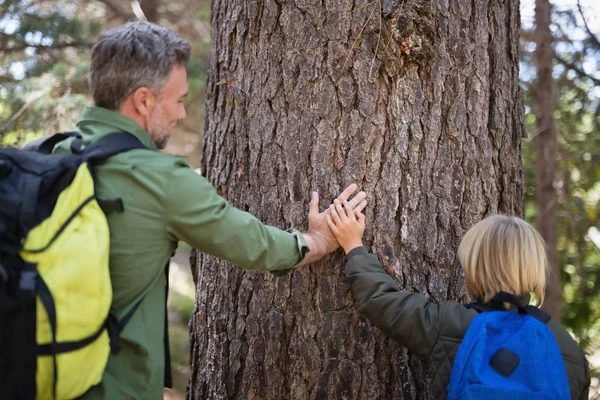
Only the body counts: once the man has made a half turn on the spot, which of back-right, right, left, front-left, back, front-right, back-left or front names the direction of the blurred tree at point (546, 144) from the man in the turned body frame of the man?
back

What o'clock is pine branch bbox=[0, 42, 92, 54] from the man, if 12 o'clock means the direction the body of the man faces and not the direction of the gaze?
The pine branch is roughly at 10 o'clock from the man.

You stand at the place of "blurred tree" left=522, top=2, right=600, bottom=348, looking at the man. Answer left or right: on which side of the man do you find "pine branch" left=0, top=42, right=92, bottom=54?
right

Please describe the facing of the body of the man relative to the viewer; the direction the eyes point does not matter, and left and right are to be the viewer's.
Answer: facing away from the viewer and to the right of the viewer

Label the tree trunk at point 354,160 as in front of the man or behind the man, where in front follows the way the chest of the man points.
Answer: in front

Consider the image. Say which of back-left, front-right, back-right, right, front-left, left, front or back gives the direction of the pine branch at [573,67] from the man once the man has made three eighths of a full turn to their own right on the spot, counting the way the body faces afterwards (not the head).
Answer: back-left

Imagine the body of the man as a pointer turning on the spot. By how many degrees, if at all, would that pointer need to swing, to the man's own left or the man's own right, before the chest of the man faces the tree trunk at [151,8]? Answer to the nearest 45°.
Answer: approximately 45° to the man's own left

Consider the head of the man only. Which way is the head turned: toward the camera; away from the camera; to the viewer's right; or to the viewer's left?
to the viewer's right

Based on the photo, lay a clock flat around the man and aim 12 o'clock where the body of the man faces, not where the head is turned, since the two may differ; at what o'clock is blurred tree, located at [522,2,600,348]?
The blurred tree is roughly at 12 o'clock from the man.

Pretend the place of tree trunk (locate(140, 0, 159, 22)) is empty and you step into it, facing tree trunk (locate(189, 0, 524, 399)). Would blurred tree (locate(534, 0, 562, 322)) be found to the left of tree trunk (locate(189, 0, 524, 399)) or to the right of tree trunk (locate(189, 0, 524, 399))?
left
